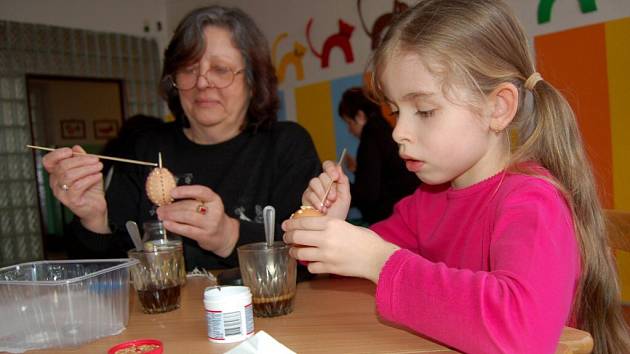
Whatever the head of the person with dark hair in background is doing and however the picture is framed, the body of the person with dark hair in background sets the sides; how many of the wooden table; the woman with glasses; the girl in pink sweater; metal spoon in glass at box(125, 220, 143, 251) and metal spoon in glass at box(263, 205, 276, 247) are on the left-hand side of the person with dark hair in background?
5

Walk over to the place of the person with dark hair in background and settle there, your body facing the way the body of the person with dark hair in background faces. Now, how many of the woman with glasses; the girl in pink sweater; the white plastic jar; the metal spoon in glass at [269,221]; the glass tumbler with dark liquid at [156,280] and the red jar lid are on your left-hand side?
6

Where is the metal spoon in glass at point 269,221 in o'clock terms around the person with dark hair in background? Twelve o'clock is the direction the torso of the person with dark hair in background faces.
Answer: The metal spoon in glass is roughly at 9 o'clock from the person with dark hair in background.

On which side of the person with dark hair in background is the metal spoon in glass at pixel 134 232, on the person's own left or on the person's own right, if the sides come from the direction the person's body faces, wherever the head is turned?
on the person's own left

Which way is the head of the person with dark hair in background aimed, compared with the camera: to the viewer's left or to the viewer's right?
to the viewer's left

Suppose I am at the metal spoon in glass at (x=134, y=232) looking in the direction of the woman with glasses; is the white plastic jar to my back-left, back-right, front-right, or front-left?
back-right

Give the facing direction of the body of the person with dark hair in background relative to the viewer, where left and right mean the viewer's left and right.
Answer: facing to the left of the viewer

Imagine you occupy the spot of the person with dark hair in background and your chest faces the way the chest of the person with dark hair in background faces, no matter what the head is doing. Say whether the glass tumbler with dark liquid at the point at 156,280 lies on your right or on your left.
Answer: on your left

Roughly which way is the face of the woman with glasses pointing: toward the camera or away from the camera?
toward the camera
